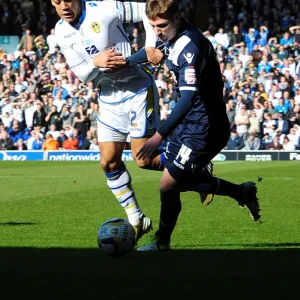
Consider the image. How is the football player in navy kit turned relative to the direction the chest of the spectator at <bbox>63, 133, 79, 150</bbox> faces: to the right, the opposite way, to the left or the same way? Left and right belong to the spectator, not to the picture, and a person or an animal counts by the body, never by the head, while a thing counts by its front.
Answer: to the right

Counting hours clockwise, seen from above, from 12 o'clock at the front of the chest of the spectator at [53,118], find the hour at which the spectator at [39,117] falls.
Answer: the spectator at [39,117] is roughly at 4 o'clock from the spectator at [53,118].

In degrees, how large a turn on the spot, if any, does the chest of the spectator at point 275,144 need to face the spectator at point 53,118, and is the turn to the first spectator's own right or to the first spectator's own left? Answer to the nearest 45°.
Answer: approximately 90° to the first spectator's own right

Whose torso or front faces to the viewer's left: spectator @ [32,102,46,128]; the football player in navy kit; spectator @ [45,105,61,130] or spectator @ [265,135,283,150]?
the football player in navy kit

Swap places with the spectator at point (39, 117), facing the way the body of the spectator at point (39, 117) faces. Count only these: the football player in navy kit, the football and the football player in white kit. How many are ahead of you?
3

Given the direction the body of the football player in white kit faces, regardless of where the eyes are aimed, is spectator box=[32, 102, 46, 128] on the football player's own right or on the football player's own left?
on the football player's own right

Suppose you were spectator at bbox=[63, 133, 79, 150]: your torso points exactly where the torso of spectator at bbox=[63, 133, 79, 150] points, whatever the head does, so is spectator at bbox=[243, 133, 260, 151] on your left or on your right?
on your left

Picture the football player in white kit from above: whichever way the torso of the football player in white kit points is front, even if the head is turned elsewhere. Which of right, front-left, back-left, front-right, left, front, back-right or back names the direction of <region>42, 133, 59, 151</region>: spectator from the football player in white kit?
back-right

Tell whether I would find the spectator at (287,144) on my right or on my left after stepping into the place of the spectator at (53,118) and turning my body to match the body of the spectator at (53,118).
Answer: on my left

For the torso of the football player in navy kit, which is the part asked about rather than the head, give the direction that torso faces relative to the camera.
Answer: to the viewer's left

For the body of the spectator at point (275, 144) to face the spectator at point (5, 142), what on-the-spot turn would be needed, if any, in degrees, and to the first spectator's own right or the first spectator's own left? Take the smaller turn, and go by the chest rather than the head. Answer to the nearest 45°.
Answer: approximately 90° to the first spectator's own right
